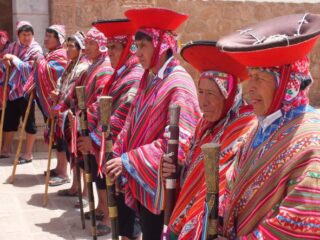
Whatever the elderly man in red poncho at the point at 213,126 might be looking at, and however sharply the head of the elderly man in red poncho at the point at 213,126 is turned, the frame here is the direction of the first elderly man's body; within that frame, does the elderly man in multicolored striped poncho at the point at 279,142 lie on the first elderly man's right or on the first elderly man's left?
on the first elderly man's left

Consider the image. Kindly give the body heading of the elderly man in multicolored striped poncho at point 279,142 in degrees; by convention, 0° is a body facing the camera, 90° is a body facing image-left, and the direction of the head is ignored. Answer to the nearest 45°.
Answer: approximately 45°

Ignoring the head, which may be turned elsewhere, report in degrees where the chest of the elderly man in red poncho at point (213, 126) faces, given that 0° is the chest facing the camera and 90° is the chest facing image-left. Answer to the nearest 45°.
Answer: approximately 45°

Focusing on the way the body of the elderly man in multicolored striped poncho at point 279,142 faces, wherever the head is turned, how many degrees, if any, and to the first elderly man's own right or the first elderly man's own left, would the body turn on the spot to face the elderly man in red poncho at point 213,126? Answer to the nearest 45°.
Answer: approximately 90° to the first elderly man's own right
